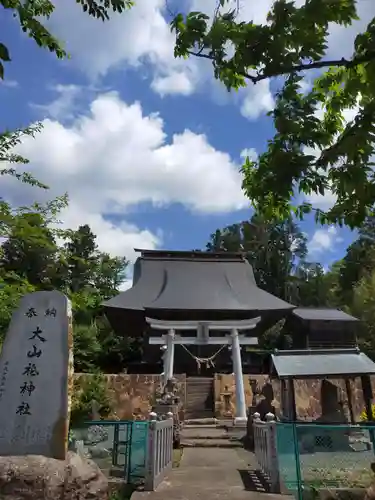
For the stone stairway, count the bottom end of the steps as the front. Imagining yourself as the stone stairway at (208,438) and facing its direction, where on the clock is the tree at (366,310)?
The tree is roughly at 7 o'clock from the stone stairway.

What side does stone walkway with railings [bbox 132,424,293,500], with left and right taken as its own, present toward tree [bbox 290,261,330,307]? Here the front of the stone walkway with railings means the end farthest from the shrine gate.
back

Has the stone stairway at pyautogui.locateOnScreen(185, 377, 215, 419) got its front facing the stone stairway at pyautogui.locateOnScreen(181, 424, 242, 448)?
yes

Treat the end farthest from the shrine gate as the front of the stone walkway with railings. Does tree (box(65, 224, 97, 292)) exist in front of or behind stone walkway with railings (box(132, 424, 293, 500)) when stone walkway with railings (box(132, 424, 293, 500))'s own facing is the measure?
behind

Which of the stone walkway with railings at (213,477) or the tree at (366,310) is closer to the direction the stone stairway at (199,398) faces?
the stone walkway with railings

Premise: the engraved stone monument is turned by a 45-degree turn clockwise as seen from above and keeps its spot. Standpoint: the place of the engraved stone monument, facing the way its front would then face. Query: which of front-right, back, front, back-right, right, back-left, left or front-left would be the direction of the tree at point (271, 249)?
back

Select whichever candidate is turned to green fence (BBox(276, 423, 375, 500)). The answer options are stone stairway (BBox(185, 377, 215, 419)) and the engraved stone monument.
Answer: the stone stairway

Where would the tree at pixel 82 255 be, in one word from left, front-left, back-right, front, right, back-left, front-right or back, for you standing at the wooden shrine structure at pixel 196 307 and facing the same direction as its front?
back-right

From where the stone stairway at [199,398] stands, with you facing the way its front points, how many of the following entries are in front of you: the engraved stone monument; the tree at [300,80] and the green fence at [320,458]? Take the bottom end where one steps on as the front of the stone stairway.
3

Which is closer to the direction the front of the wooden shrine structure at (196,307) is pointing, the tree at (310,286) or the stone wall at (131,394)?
the stone wall
